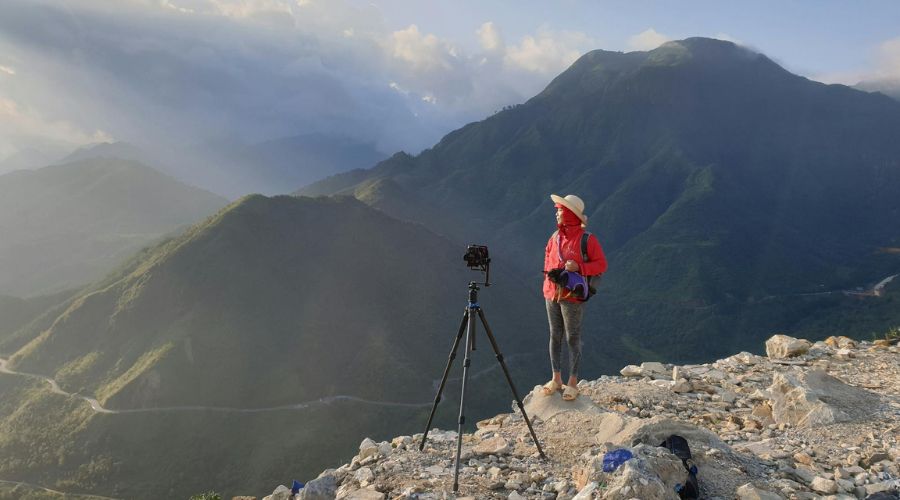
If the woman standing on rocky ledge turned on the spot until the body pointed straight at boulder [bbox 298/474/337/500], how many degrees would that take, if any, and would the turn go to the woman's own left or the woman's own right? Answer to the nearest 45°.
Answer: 0° — they already face it

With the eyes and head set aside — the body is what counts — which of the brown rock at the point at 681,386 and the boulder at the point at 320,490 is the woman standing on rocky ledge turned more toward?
the boulder

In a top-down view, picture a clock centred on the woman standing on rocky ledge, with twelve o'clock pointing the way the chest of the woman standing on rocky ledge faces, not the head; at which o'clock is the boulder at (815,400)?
The boulder is roughly at 7 o'clock from the woman standing on rocky ledge.

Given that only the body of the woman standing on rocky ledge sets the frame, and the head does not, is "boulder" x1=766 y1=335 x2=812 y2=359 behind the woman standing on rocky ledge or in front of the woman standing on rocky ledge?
behind

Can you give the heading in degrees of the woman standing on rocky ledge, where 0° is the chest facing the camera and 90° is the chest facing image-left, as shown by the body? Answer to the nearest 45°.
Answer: approximately 45°

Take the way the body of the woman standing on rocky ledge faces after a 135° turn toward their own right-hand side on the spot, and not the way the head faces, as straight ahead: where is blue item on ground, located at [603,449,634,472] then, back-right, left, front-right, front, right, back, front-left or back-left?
back

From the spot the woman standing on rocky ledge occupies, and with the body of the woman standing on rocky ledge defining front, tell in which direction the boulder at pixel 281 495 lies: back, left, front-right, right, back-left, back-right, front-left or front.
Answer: front-right

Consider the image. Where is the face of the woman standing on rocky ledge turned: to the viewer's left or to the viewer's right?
to the viewer's left

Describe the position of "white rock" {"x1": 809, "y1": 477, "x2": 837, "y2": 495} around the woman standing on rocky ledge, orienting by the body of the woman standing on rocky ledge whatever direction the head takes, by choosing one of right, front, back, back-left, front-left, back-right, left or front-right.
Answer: left

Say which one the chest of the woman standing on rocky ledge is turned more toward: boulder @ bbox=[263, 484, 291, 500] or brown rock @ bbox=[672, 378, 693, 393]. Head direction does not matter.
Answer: the boulder
